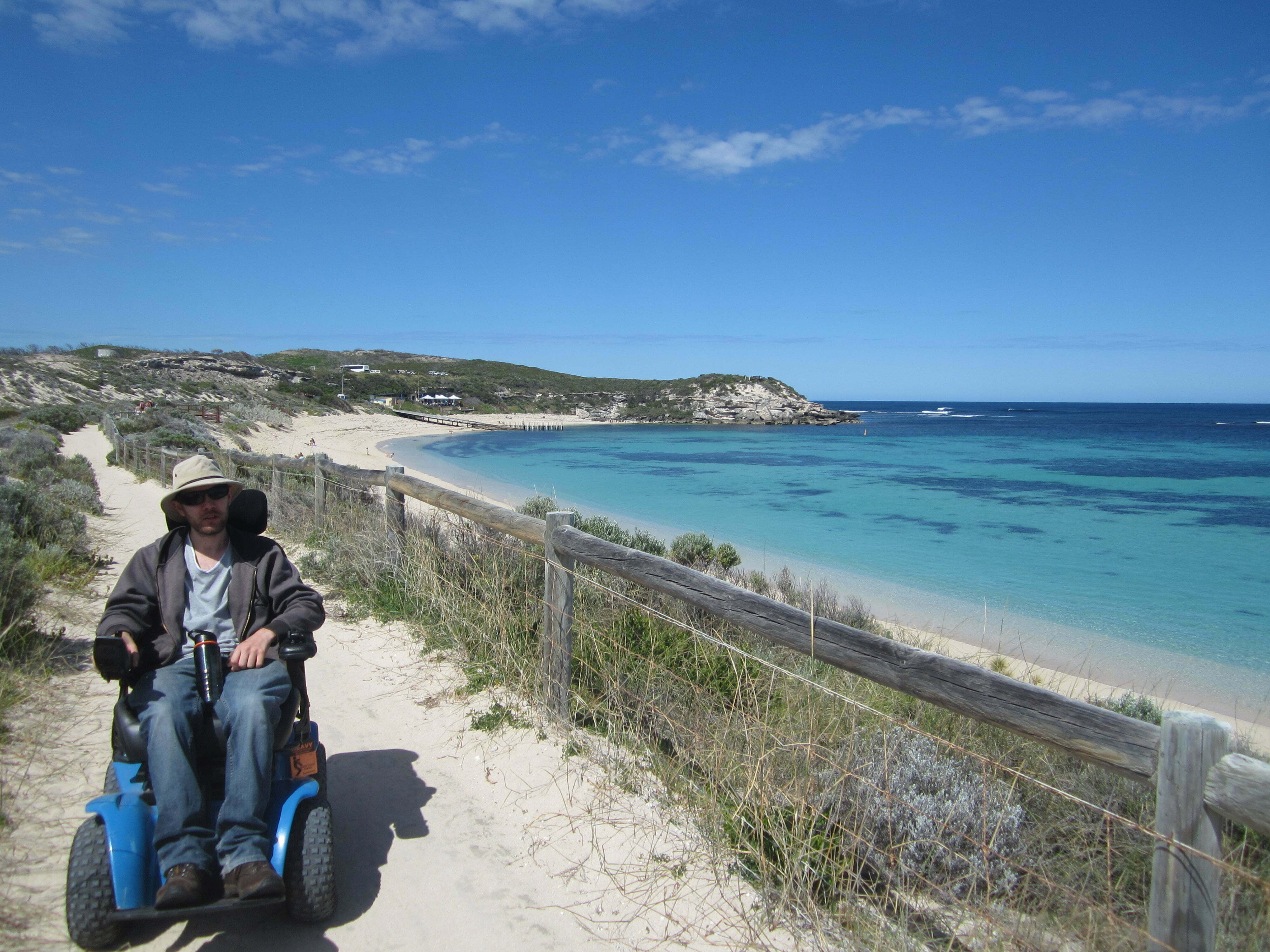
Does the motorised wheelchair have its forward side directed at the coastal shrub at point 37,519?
no

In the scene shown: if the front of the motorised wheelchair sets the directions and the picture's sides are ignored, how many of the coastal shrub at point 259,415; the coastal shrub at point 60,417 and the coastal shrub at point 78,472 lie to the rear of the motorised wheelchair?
3

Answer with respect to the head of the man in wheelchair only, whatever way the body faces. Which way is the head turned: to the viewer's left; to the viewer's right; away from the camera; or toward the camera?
toward the camera

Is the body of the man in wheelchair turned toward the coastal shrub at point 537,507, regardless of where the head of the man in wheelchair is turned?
no

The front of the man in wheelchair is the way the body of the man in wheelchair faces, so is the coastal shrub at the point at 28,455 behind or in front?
behind

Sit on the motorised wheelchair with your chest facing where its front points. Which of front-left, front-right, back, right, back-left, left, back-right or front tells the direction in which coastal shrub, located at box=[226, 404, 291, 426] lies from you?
back

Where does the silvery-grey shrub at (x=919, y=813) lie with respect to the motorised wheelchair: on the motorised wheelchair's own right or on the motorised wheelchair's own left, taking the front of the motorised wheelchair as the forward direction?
on the motorised wheelchair's own left

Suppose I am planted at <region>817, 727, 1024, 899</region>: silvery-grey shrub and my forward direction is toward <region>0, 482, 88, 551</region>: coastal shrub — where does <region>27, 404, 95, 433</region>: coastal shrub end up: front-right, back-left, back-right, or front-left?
front-right

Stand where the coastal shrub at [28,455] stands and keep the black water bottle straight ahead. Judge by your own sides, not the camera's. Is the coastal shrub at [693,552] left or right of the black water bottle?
left

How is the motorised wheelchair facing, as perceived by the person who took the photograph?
facing the viewer

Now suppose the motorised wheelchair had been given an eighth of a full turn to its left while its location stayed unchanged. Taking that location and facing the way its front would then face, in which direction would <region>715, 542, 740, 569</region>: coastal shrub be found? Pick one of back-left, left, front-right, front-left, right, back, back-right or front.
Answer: left

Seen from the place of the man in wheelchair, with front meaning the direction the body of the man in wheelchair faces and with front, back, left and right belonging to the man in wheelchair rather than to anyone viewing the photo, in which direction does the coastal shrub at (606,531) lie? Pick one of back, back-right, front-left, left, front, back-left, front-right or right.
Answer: back-left

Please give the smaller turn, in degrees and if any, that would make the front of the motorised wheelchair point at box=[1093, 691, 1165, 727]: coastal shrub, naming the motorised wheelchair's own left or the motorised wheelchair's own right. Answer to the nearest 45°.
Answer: approximately 90° to the motorised wheelchair's own left

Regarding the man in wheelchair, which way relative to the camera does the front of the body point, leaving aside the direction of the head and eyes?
toward the camera

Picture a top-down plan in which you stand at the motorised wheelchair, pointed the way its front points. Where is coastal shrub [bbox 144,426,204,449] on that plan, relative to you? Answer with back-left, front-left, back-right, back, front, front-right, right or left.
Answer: back

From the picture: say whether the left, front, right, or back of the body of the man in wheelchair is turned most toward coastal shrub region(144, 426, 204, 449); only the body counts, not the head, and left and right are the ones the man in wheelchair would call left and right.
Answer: back

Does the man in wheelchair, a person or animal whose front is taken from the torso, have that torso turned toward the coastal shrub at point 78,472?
no

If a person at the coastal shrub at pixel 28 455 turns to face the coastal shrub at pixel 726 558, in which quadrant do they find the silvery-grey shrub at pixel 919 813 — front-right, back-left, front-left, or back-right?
front-right

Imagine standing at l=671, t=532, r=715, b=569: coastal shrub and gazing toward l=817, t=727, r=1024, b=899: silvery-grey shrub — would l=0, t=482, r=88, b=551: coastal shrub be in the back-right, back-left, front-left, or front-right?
front-right

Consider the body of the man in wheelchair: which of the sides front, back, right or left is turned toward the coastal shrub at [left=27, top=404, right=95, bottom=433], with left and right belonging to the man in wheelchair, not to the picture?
back
